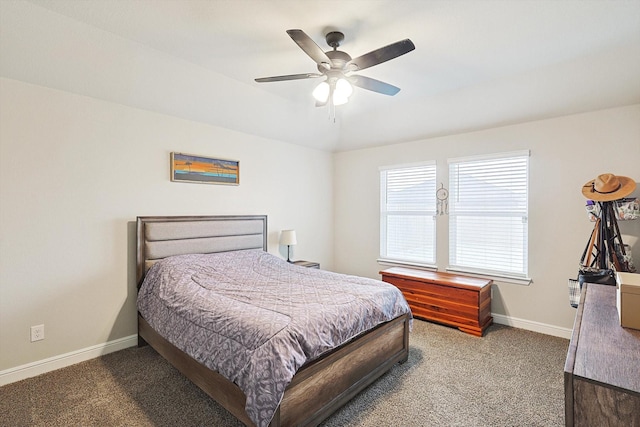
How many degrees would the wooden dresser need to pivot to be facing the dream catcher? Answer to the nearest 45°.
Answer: approximately 45° to its right

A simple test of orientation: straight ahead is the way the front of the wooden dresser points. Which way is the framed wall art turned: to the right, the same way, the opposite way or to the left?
the opposite way

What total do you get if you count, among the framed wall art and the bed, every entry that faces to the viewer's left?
0

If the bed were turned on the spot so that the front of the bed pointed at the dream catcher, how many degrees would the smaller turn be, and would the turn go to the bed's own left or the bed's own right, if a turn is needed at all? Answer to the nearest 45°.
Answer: approximately 90° to the bed's own left

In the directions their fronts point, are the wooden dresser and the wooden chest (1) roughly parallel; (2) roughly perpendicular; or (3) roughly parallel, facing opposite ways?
roughly perpendicular

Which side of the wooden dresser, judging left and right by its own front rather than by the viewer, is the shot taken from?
left

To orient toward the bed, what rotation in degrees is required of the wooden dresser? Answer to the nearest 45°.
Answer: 0° — it already faces it

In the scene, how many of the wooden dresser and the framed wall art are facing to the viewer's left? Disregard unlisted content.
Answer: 1

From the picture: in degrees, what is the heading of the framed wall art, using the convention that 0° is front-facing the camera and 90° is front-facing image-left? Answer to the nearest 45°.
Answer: approximately 315°
